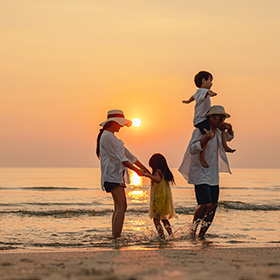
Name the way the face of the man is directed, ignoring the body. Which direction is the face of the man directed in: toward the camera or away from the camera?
toward the camera

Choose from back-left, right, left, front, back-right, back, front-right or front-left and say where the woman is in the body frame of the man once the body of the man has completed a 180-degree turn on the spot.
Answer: front-left

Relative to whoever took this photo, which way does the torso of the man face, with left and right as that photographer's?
facing the viewer and to the right of the viewer

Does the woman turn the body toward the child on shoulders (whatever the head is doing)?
yes

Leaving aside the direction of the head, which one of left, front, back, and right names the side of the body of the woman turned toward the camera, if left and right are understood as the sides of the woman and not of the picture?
right

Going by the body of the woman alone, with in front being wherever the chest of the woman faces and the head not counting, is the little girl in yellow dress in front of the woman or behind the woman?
in front

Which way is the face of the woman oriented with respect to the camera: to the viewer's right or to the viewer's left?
to the viewer's right
